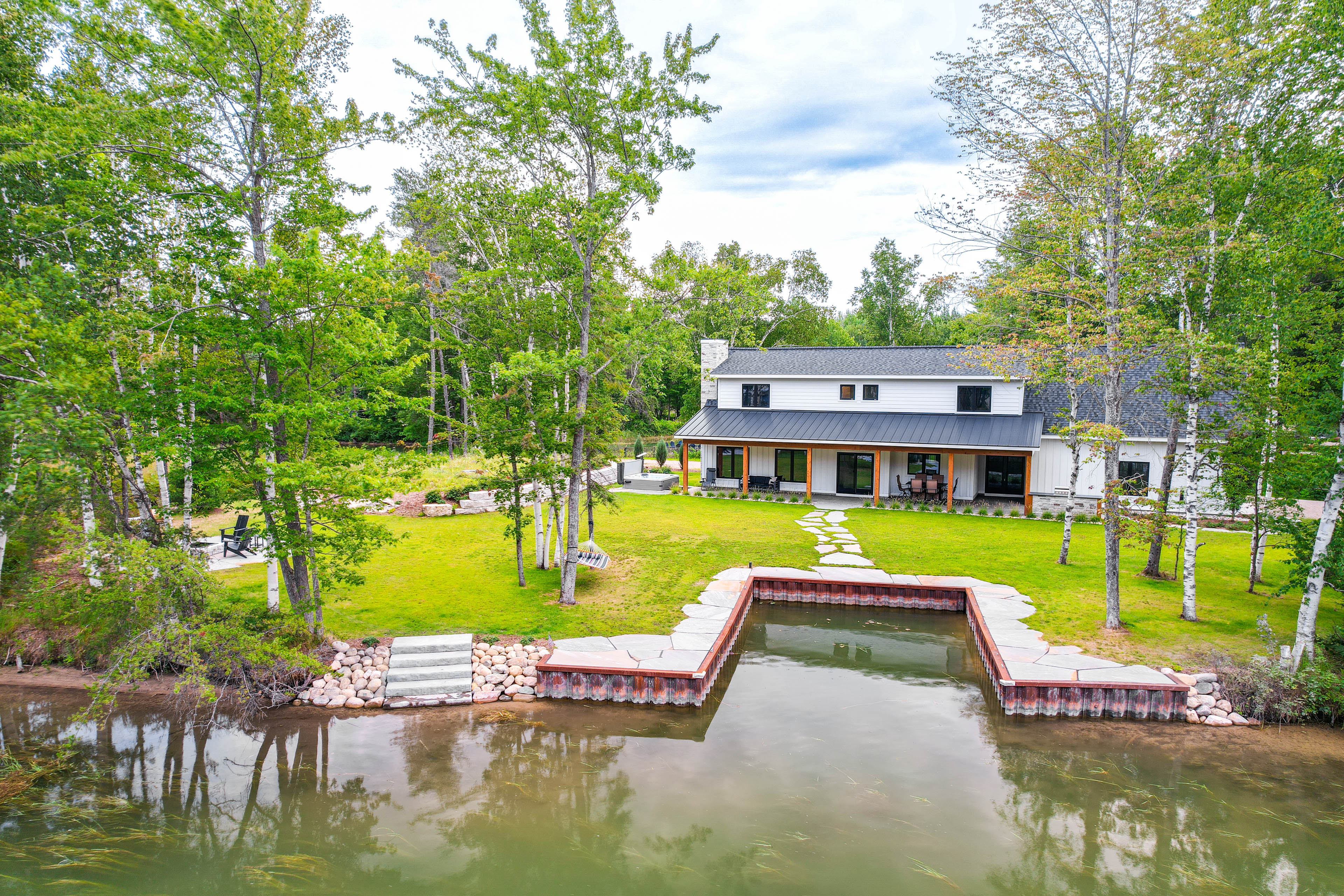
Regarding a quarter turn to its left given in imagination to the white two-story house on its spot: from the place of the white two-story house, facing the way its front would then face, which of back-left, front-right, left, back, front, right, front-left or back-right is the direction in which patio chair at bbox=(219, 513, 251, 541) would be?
back-right

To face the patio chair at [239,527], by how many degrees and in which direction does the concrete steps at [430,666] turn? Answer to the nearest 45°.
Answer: approximately 135° to its right

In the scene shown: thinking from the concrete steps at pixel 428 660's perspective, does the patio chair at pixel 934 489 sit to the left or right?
on its left

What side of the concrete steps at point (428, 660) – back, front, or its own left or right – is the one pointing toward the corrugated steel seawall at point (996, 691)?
left

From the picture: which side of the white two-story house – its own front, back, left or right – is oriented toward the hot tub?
right

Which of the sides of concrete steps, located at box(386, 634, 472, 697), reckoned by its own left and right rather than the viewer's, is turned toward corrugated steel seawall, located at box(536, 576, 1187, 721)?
left

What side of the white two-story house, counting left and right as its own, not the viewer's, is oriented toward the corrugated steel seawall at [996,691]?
front

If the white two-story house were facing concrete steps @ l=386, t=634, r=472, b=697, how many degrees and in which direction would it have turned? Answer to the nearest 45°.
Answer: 0° — it already faces it

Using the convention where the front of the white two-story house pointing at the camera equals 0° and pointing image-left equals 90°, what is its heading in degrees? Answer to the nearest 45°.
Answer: approximately 0°

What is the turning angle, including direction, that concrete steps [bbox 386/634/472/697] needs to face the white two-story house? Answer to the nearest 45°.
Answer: approximately 135° to its left
